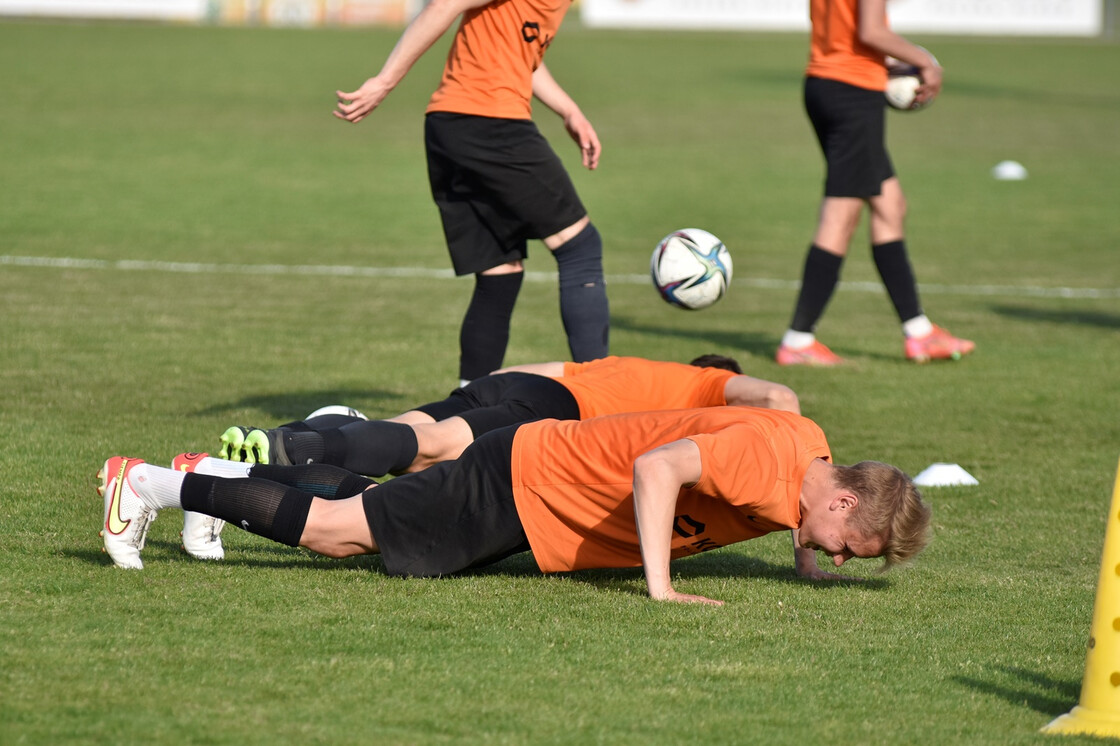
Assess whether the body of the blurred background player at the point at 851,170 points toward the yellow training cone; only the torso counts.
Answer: no

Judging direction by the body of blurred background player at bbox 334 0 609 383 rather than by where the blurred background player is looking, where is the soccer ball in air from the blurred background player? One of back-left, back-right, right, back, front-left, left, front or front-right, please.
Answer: left

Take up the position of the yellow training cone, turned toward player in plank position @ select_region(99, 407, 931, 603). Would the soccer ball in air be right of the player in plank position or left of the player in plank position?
right

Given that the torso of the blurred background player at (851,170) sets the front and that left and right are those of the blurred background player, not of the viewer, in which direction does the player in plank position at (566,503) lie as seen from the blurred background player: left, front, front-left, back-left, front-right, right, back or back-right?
right

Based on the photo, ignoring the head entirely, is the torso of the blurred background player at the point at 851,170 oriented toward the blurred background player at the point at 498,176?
no
